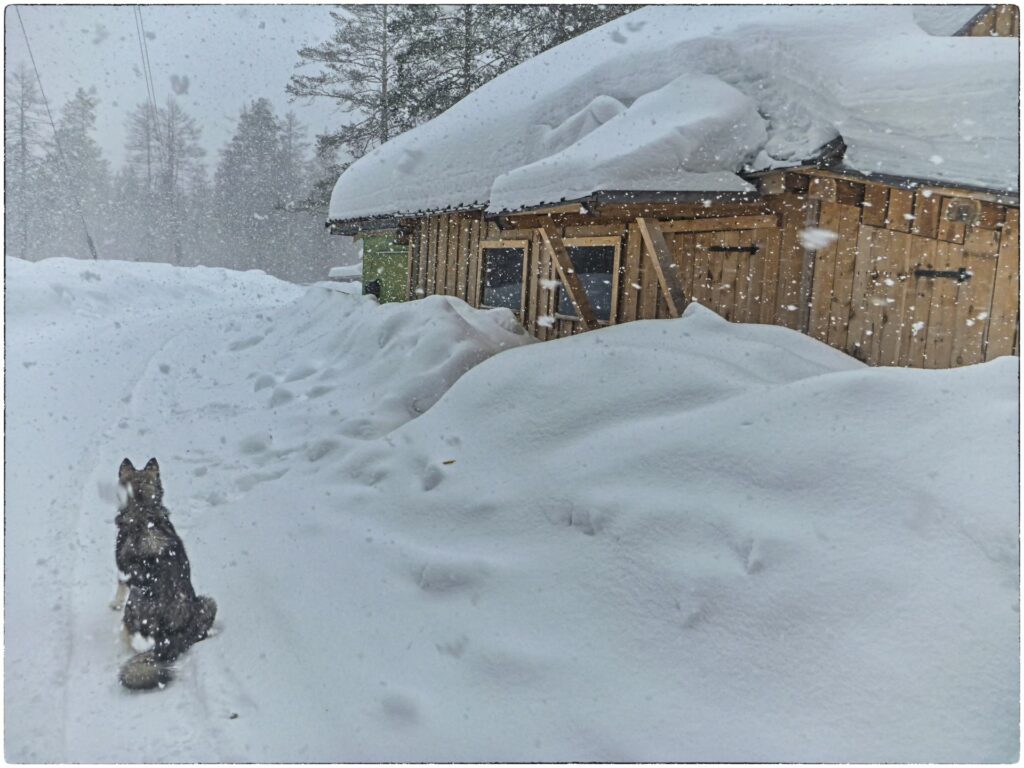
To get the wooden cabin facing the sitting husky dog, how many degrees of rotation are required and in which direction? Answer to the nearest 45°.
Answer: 0° — it already faces it

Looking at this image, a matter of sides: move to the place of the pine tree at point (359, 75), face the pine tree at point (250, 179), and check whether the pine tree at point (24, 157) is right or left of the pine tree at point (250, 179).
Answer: left

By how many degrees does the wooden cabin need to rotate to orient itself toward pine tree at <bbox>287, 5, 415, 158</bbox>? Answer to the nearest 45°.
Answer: approximately 90° to its right

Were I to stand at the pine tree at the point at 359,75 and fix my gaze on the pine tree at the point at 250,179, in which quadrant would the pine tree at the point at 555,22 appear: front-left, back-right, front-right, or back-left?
back-right

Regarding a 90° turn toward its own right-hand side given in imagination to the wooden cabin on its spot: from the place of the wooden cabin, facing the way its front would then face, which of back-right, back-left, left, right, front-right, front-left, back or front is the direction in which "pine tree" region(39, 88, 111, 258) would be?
front

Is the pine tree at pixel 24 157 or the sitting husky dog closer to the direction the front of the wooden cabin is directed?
the sitting husky dog

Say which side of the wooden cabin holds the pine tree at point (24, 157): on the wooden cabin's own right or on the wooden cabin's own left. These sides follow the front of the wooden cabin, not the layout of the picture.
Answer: on the wooden cabin's own right

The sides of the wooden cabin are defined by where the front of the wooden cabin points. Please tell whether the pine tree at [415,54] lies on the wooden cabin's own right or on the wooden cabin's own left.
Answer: on the wooden cabin's own right

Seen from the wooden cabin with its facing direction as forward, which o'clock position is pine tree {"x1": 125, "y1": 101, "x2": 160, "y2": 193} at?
The pine tree is roughly at 3 o'clock from the wooden cabin.

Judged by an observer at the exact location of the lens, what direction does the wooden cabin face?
facing the viewer and to the left of the viewer
